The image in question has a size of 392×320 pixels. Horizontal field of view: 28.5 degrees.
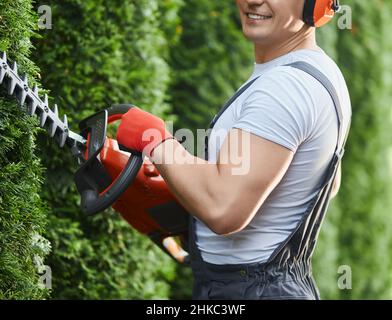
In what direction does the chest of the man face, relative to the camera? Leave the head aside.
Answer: to the viewer's left

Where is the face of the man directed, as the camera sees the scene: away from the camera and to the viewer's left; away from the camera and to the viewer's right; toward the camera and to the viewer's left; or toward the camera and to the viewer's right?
toward the camera and to the viewer's left
